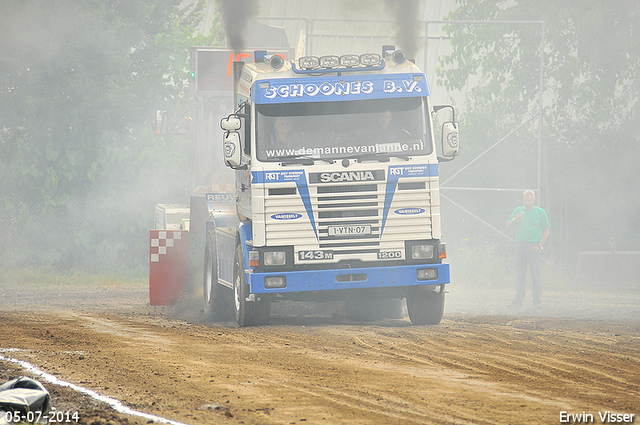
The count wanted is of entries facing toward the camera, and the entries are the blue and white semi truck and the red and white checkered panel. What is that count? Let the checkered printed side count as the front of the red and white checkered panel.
2

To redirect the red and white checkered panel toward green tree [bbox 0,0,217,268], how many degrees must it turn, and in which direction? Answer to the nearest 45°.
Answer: approximately 180°

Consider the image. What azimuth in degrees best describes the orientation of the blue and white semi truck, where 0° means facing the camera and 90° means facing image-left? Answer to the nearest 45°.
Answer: approximately 0°

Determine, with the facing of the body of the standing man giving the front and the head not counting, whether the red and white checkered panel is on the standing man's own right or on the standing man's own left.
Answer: on the standing man's own right

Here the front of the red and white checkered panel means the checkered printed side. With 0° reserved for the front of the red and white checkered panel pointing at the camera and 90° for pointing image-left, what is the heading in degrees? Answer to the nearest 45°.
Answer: approximately 0°

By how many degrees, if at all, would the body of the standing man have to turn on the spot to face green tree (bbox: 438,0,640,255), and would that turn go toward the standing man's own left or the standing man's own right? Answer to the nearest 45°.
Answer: approximately 180°

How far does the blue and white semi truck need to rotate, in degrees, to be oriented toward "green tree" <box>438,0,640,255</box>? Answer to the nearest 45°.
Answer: approximately 135° to its left

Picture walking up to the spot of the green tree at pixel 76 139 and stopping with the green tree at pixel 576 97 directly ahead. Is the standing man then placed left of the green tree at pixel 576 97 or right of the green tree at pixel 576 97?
right
